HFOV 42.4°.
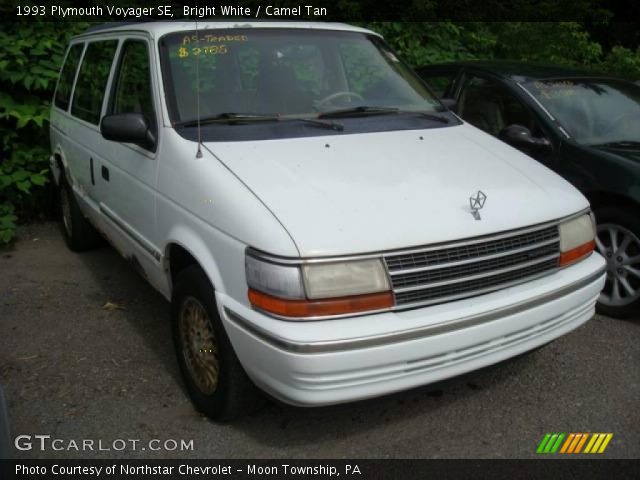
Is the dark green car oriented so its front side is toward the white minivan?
no

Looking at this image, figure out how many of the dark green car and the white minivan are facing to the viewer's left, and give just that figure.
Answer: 0

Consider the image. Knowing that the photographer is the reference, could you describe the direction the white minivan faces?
facing the viewer and to the right of the viewer

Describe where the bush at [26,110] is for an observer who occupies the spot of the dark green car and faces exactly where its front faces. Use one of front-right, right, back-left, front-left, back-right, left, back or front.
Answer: back-right

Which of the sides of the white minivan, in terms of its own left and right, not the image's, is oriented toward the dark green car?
left

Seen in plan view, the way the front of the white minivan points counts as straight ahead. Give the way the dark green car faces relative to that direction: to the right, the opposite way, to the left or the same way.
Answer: the same way
